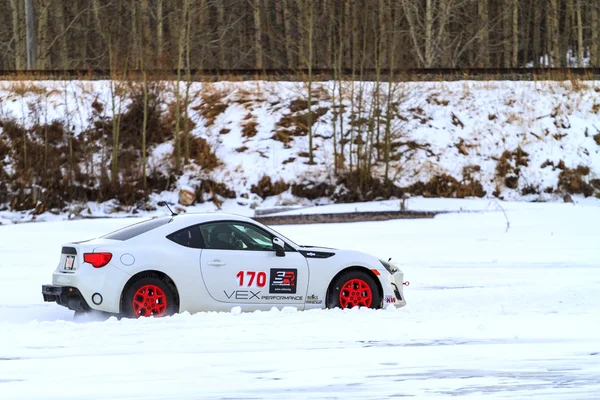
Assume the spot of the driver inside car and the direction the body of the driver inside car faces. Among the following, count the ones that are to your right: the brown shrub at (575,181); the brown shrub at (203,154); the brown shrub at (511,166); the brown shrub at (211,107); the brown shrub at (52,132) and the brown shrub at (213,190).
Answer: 0

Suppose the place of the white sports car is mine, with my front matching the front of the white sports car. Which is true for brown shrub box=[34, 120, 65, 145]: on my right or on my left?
on my left

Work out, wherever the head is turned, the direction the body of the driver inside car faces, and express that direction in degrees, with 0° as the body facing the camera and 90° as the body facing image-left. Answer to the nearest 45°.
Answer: approximately 270°

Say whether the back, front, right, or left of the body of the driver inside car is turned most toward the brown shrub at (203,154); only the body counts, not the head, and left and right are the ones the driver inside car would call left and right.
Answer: left

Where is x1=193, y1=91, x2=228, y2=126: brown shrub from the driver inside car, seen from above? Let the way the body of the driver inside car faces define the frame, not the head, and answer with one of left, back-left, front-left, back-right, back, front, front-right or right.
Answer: left

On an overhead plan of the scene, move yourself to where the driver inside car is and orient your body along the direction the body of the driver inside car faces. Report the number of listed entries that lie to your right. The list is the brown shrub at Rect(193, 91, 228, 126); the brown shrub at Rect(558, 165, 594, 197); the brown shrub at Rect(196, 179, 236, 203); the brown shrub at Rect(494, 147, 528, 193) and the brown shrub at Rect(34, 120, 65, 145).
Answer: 0

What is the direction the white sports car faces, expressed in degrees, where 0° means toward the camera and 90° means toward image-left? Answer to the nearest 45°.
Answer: approximately 270°

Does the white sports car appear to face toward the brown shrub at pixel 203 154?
no

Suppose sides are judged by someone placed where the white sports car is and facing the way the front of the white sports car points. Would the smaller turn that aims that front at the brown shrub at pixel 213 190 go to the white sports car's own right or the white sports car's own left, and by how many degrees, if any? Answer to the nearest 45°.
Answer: approximately 90° to the white sports car's own left

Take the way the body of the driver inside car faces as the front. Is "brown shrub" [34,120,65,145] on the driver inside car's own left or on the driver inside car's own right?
on the driver inside car's own left

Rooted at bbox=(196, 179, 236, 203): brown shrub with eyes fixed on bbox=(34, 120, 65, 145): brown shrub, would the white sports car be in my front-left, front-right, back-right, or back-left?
back-left

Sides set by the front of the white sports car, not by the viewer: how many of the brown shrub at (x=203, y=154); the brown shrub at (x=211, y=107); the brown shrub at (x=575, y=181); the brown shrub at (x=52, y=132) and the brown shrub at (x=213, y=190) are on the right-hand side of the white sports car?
0

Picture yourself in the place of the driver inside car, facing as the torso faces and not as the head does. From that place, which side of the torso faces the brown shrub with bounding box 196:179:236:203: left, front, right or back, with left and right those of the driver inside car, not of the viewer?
left

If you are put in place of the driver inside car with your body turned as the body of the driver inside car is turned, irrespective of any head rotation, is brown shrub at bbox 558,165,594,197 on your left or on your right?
on your left
